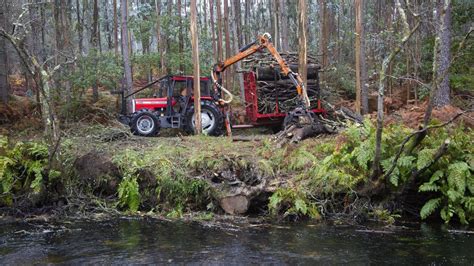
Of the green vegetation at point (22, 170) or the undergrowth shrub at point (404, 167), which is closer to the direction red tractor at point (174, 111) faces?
the green vegetation

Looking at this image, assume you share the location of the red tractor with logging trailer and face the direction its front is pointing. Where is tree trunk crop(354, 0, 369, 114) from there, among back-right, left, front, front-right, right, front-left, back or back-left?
back

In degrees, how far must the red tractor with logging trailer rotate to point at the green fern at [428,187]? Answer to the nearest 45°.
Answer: approximately 135° to its left

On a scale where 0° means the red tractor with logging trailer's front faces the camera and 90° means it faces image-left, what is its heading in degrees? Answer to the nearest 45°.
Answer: approximately 90°

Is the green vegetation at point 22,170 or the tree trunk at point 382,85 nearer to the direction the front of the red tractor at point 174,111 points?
the green vegetation
